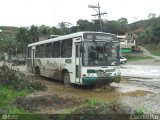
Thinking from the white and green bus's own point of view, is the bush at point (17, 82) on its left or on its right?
on its right

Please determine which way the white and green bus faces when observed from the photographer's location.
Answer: facing the viewer and to the right of the viewer
